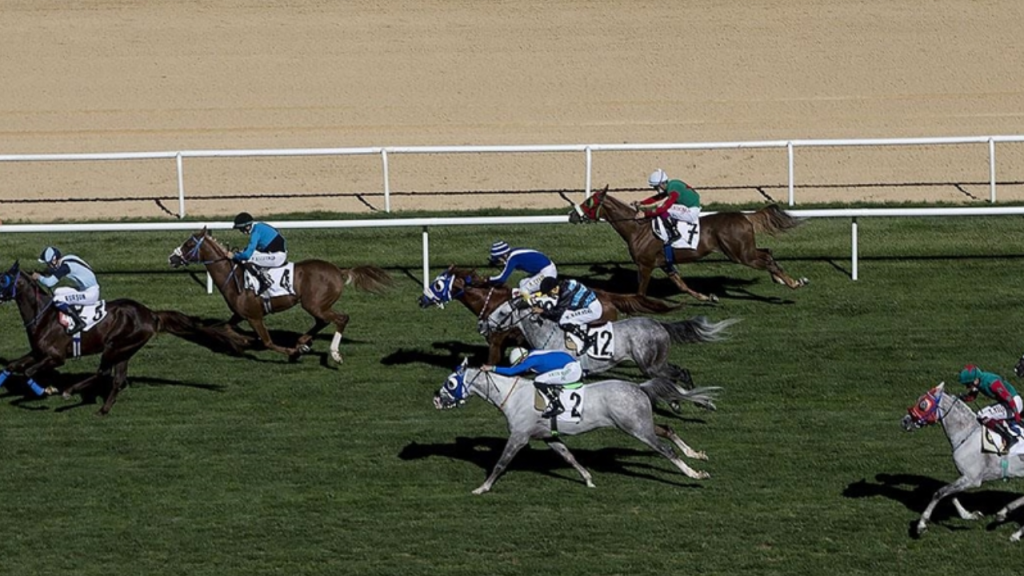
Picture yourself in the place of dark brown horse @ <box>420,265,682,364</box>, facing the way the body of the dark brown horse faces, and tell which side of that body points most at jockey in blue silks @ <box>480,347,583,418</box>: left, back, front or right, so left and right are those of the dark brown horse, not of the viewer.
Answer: left

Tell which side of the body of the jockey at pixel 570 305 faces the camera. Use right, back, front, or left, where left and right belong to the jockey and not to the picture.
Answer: left

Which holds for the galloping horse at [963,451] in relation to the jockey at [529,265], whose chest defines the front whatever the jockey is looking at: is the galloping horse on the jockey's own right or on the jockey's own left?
on the jockey's own left

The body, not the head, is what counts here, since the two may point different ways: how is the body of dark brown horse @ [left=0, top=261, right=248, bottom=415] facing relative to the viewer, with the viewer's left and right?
facing to the left of the viewer

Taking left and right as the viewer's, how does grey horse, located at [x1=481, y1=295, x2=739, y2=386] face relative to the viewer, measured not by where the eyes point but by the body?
facing to the left of the viewer

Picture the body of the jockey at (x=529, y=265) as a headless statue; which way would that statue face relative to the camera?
to the viewer's left

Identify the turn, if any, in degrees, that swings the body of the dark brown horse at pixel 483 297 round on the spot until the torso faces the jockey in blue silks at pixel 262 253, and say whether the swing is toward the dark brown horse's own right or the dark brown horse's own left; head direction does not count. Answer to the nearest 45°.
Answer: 0° — it already faces them

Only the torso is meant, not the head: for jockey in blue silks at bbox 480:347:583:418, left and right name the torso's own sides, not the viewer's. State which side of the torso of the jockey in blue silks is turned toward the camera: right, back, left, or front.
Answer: left

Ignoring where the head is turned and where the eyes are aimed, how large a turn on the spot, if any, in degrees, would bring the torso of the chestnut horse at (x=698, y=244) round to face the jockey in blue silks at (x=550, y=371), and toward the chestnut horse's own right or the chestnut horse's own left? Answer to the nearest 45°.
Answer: approximately 90° to the chestnut horse's own left

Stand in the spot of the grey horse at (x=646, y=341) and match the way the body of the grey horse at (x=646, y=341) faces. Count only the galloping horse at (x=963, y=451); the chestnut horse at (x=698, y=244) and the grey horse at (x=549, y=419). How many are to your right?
1

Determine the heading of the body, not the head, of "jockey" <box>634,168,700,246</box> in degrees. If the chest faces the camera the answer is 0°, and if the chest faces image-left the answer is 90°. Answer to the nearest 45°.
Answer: approximately 90°

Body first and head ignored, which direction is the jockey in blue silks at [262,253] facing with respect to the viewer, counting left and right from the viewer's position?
facing to the left of the viewer

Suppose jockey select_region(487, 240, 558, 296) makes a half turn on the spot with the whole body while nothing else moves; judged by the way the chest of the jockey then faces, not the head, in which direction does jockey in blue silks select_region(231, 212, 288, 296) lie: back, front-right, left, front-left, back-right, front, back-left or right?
back

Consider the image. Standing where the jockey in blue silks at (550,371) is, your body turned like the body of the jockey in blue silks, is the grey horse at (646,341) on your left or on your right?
on your right

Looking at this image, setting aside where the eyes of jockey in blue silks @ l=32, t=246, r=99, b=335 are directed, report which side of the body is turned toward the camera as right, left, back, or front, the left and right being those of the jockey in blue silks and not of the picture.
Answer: left

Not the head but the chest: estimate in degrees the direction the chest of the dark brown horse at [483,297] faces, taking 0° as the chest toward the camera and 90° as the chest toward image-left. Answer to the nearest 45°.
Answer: approximately 90°

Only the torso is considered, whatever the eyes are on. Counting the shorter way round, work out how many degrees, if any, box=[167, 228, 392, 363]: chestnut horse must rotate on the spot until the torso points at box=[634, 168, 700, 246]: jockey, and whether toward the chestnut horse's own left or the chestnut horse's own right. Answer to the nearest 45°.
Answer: approximately 180°

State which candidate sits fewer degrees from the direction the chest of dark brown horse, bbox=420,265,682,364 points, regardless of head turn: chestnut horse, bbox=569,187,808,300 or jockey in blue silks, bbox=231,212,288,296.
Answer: the jockey in blue silks
